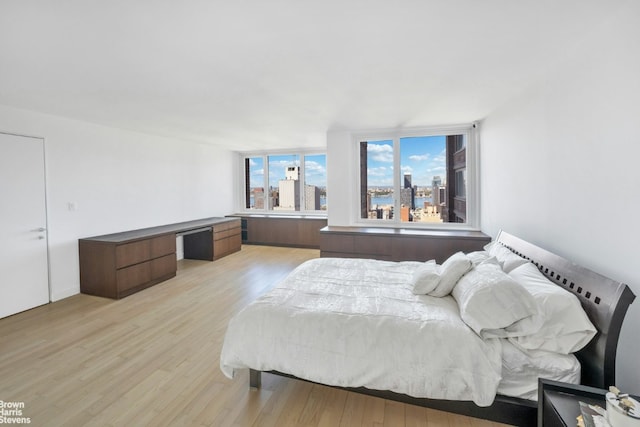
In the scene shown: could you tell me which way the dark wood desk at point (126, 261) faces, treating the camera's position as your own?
facing the viewer and to the right of the viewer

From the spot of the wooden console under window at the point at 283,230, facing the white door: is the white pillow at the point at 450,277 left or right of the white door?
left

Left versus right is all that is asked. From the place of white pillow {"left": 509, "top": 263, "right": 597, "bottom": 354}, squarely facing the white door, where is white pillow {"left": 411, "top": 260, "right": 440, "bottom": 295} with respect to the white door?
right

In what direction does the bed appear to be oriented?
to the viewer's left

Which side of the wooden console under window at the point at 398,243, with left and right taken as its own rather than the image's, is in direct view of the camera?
front

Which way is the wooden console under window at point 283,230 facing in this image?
toward the camera

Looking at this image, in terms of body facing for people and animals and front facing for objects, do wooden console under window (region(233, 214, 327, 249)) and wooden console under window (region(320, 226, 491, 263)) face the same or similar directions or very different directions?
same or similar directions

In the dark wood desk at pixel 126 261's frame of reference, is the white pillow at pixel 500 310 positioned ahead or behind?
ahead

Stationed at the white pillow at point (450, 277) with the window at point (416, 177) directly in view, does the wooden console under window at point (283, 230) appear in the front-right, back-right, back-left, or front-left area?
front-left

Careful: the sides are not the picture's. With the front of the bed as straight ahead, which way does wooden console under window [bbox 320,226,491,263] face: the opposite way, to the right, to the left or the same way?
to the left

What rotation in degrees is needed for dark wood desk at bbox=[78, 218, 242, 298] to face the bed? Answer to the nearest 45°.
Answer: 0° — it already faces it

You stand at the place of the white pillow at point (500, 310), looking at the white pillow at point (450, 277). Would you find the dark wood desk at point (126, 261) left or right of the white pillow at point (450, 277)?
left

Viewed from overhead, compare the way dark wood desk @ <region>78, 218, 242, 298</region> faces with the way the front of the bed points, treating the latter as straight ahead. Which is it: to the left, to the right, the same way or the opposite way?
the opposite way

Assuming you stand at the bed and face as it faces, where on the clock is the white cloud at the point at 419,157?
The white cloud is roughly at 3 o'clock from the bed.
